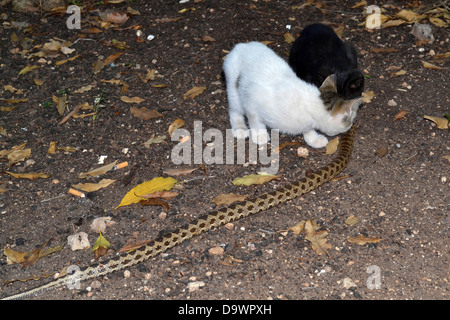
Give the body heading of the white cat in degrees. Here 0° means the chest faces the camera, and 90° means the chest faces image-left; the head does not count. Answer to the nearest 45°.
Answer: approximately 270°

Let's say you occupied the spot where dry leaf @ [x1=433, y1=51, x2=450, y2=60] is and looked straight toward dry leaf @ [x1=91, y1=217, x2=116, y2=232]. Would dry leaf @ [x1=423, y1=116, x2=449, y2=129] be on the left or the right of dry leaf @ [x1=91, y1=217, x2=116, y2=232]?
left

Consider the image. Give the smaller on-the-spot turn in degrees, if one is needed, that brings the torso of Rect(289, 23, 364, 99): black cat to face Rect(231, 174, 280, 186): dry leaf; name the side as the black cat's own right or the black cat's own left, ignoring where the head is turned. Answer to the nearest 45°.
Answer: approximately 90° to the black cat's own right

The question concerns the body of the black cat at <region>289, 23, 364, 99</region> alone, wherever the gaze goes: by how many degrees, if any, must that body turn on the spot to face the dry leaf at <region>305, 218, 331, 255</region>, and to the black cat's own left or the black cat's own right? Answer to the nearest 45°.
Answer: approximately 45° to the black cat's own right

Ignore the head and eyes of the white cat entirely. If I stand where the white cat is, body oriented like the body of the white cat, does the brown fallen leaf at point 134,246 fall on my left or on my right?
on my right

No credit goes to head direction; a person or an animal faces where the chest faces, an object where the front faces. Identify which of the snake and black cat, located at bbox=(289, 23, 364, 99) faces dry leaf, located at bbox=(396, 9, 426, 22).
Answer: the snake

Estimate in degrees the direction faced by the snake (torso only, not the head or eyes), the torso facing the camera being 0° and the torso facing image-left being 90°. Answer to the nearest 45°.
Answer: approximately 225°

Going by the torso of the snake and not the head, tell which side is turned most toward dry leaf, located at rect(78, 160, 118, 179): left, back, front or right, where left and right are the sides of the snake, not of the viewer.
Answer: left

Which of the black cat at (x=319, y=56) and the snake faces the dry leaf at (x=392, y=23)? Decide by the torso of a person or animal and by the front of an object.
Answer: the snake

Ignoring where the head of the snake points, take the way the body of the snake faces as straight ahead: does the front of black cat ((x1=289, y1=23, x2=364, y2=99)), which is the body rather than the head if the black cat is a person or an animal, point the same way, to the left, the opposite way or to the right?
to the right
